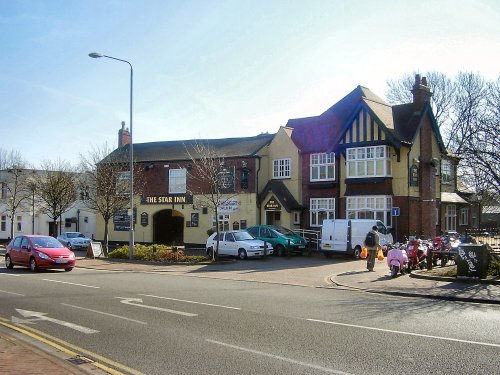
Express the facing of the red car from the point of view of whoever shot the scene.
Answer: facing the viewer and to the right of the viewer

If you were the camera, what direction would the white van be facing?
facing away from the viewer and to the right of the viewer

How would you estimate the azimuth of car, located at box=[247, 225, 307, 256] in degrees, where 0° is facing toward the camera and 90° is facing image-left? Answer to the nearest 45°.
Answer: approximately 315°

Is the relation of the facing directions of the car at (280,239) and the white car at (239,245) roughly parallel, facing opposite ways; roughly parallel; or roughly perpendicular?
roughly parallel

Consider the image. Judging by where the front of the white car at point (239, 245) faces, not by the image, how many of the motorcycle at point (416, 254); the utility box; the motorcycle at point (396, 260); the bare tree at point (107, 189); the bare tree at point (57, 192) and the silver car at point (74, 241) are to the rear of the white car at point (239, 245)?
3

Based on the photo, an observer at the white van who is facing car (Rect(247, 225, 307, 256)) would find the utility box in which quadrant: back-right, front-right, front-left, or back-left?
back-left

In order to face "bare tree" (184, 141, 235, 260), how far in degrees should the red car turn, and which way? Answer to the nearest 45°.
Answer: approximately 90° to its left
